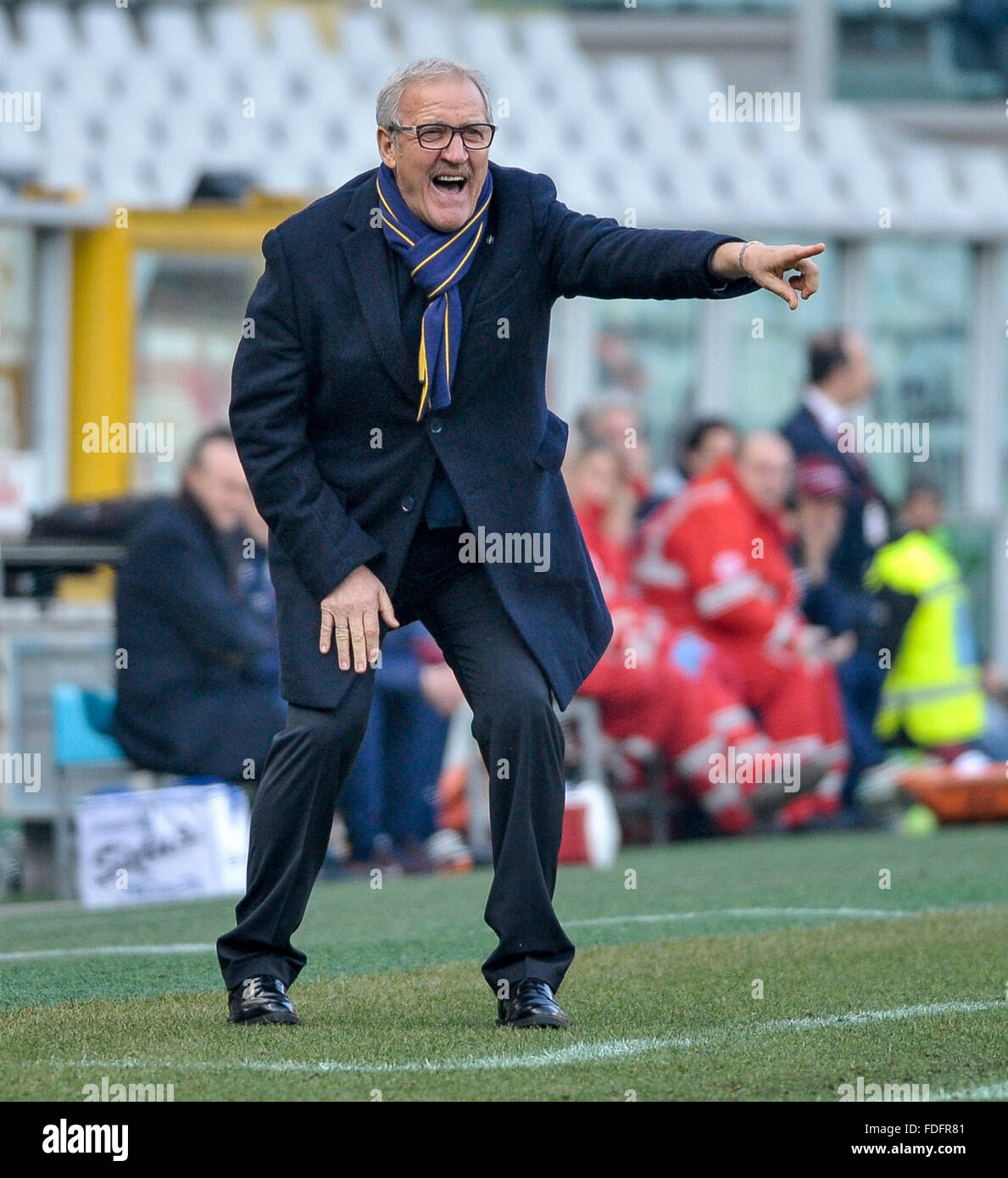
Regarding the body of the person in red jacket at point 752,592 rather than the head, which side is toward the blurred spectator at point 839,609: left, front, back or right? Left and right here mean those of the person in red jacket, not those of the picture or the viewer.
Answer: left

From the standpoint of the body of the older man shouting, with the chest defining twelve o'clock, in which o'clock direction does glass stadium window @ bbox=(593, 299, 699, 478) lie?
The glass stadium window is roughly at 6 o'clock from the older man shouting.

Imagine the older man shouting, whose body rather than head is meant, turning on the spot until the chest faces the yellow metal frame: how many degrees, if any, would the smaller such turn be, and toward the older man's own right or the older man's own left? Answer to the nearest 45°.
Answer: approximately 180°

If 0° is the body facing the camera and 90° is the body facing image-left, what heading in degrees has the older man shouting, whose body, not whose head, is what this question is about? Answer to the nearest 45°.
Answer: approximately 0°

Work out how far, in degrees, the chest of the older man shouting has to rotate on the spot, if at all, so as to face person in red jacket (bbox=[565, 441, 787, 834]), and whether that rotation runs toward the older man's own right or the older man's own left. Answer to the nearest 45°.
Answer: approximately 180°
